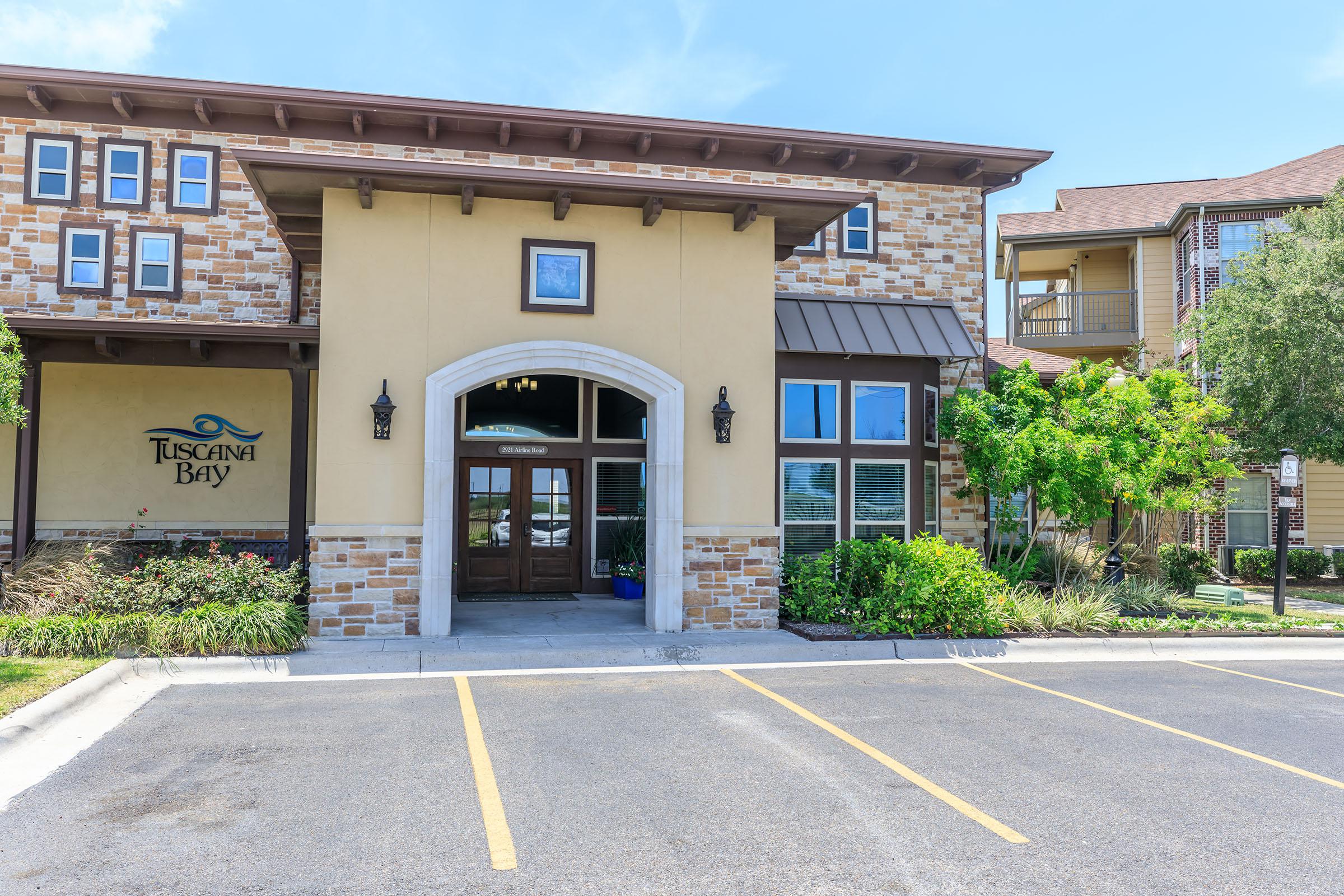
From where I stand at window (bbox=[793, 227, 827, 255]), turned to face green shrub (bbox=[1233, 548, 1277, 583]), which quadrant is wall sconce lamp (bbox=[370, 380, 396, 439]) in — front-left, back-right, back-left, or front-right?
back-right

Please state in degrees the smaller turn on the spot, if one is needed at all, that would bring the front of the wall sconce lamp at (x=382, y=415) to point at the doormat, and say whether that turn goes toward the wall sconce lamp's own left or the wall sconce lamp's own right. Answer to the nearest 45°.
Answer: approximately 135° to the wall sconce lamp's own left

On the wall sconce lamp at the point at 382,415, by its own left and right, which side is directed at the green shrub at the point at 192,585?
right

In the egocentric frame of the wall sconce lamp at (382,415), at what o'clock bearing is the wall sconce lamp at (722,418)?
the wall sconce lamp at (722,418) is roughly at 9 o'clock from the wall sconce lamp at (382,415).

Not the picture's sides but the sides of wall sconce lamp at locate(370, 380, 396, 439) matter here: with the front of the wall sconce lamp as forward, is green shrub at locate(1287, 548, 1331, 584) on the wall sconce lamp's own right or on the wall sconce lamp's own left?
on the wall sconce lamp's own left

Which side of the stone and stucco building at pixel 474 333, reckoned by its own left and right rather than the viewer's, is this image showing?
front

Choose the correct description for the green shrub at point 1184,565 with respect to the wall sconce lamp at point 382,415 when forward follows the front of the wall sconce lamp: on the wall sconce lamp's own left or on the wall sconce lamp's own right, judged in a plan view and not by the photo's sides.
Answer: on the wall sconce lamp's own left

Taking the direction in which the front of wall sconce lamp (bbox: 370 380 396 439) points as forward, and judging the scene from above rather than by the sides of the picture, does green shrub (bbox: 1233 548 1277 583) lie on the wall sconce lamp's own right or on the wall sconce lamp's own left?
on the wall sconce lamp's own left

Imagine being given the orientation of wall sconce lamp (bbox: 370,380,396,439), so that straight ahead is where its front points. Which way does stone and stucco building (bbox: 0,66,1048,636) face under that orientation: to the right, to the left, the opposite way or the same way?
the same way

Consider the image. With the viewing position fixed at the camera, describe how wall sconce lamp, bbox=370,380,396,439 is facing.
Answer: facing the viewer
